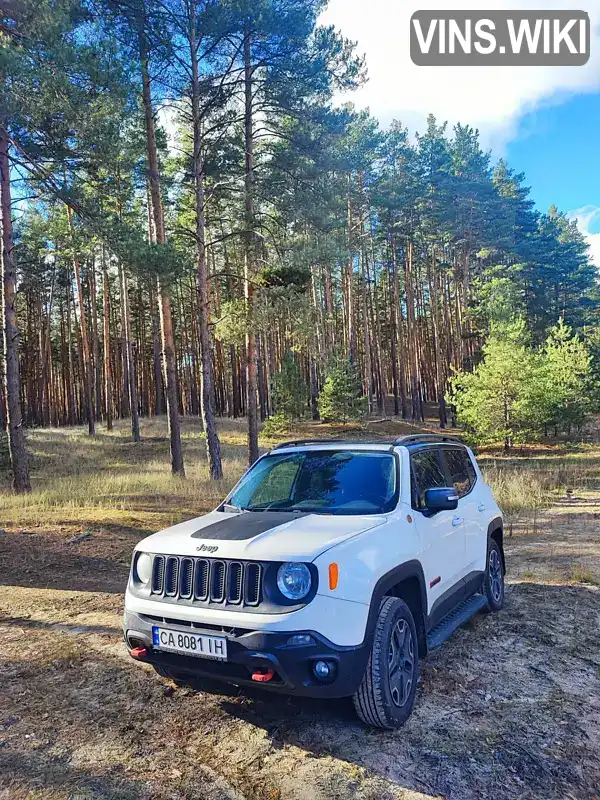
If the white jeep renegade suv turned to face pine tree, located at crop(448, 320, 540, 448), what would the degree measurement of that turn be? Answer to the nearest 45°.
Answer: approximately 135° to its right

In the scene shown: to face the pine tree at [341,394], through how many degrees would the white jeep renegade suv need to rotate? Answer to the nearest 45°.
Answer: approximately 135° to its right

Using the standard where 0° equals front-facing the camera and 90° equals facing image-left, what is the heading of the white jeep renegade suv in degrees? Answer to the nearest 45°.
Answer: approximately 45°

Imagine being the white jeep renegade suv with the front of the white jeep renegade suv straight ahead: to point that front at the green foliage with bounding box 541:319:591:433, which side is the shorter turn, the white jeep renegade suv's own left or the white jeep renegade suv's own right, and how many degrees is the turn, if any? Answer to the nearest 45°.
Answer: approximately 180°
